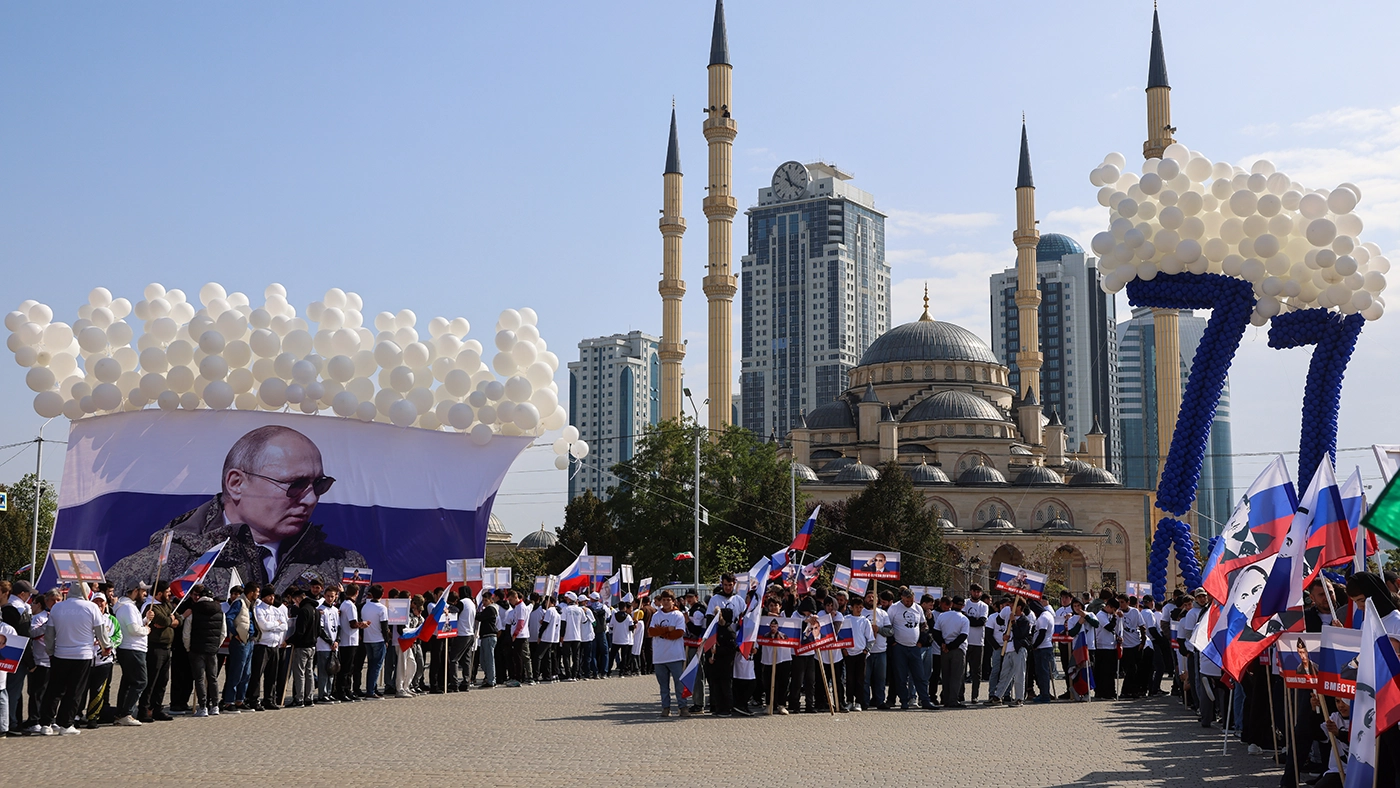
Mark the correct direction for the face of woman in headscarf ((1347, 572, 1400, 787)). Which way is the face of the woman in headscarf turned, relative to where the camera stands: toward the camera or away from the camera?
toward the camera

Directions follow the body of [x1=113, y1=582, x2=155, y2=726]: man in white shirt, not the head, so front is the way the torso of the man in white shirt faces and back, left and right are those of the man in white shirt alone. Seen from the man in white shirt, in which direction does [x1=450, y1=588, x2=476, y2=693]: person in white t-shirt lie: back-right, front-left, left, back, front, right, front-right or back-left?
front-left

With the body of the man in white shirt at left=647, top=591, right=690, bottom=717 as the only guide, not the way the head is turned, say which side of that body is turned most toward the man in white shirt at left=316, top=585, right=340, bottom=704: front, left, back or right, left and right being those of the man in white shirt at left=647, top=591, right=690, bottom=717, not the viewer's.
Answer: right

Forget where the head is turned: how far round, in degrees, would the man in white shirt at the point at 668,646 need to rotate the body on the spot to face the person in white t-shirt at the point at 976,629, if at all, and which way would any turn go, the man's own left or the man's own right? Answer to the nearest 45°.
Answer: approximately 135° to the man's own left

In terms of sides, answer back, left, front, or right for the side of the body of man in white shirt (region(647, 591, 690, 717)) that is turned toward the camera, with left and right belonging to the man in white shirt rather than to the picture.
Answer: front

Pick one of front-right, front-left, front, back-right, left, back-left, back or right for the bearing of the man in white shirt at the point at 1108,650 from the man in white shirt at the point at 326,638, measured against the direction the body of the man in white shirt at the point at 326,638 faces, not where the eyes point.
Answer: front-left

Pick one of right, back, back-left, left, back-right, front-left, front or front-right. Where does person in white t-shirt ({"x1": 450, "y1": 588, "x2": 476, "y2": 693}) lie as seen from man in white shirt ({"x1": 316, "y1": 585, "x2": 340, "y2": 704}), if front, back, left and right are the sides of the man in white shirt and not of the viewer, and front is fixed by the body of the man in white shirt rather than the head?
left

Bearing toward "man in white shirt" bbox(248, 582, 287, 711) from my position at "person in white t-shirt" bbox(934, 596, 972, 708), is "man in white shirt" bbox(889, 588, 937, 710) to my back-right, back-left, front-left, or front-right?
front-left
